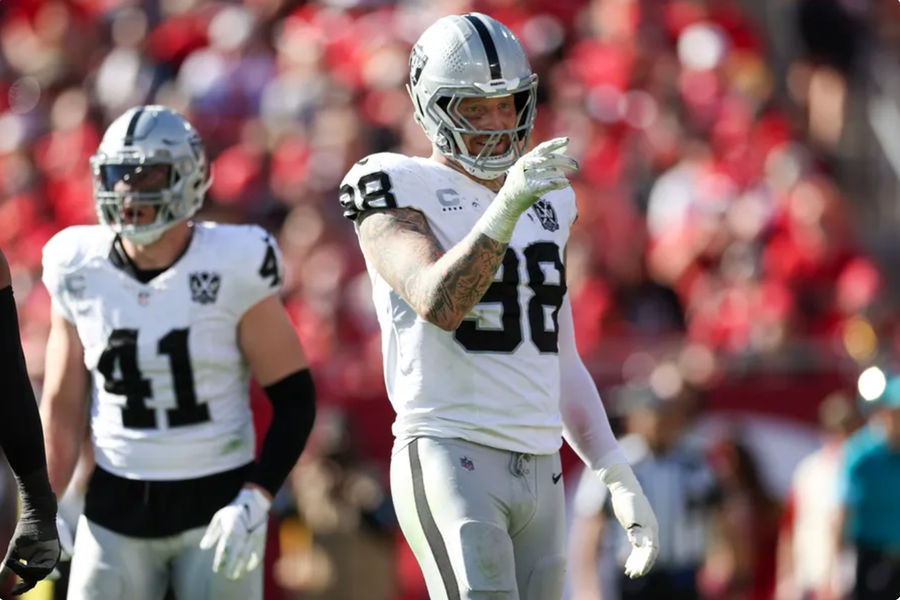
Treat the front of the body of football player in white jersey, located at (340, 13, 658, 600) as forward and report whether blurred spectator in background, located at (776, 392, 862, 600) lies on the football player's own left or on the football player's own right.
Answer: on the football player's own left

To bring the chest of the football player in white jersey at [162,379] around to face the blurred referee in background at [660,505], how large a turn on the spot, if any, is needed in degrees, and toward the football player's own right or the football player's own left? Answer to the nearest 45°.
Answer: approximately 135° to the football player's own left

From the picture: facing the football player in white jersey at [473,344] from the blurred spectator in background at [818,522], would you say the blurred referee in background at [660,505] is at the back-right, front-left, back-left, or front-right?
front-right

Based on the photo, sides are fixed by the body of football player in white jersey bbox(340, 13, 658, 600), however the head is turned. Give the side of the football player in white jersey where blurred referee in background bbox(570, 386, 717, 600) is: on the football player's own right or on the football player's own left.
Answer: on the football player's own left

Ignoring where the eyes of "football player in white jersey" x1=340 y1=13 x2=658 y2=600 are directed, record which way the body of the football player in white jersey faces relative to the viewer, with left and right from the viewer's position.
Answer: facing the viewer and to the right of the viewer

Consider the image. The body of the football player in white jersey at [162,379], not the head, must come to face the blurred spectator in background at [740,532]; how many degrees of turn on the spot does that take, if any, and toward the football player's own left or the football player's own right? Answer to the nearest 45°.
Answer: approximately 135° to the football player's own left

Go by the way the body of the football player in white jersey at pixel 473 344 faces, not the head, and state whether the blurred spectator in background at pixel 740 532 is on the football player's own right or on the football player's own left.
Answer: on the football player's own left

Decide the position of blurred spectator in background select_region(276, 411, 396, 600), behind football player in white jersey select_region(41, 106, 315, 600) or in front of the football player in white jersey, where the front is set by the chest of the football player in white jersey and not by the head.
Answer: behind

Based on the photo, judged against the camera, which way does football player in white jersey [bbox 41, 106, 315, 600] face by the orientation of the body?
toward the camera
